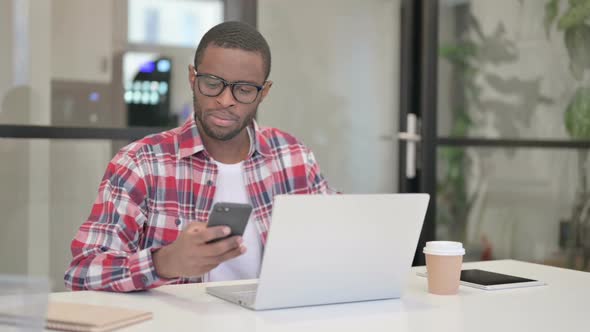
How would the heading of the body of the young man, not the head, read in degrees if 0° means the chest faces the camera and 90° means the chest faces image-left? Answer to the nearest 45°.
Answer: approximately 0°

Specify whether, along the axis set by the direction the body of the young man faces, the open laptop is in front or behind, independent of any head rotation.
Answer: in front

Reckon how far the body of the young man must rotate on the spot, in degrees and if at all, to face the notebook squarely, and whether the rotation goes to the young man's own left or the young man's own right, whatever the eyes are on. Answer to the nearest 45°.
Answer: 0° — they already face it

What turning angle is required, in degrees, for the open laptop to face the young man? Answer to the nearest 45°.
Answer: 0° — it already faces them

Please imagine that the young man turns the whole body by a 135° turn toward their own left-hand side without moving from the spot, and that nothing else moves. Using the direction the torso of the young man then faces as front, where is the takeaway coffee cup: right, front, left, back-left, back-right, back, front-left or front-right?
right

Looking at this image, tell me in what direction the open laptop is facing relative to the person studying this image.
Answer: facing away from the viewer and to the left of the viewer

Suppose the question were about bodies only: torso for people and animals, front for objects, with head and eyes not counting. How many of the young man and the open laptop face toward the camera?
1
